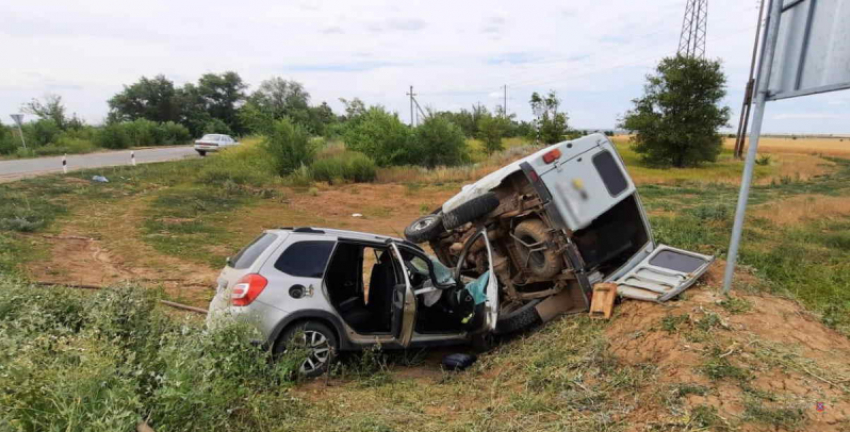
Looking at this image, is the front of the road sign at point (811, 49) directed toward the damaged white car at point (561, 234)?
no

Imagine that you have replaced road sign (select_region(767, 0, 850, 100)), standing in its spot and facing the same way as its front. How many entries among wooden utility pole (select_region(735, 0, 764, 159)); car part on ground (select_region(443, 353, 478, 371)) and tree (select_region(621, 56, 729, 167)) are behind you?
1

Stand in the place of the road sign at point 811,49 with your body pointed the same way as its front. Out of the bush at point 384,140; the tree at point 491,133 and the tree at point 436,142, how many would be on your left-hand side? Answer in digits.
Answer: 3

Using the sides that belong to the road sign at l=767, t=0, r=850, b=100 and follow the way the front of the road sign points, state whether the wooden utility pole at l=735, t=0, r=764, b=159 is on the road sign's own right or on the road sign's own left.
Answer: on the road sign's own left

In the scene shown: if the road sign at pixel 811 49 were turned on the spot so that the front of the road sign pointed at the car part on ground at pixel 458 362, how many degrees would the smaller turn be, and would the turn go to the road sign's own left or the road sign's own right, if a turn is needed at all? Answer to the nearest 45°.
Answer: approximately 180°

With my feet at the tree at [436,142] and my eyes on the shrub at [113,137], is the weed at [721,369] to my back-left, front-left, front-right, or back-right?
back-left

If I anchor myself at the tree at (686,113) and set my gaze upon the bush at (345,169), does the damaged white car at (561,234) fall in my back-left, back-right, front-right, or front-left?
front-left

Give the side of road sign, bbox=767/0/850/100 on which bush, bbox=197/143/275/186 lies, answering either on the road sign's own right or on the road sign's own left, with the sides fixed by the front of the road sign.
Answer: on the road sign's own left

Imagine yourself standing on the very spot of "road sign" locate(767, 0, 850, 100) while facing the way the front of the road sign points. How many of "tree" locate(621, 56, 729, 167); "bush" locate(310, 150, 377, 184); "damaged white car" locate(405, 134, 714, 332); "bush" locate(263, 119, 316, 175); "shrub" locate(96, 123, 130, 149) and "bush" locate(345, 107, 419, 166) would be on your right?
0

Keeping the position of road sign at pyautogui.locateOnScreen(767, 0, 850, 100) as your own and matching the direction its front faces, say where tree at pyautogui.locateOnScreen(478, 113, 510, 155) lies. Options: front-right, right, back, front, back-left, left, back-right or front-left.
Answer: left

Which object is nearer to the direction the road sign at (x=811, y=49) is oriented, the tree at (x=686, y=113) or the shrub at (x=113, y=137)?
the tree

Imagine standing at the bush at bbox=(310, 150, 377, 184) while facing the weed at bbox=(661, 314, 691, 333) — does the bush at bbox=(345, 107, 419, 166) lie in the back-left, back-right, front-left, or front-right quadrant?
back-left

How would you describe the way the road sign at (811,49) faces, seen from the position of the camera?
facing away from the viewer and to the right of the viewer

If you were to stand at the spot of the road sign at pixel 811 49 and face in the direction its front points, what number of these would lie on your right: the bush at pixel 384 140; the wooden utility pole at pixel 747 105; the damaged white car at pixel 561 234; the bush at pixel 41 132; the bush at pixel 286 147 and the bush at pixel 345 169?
0
